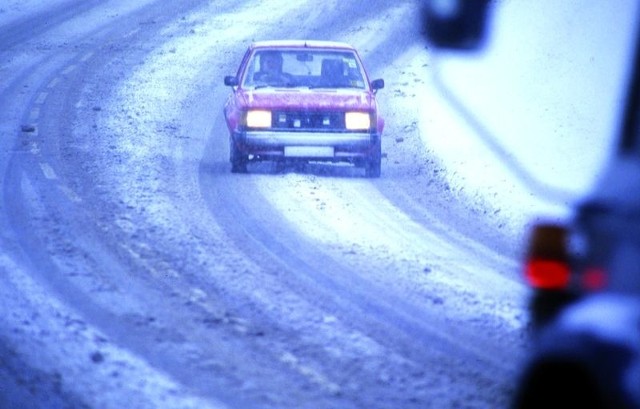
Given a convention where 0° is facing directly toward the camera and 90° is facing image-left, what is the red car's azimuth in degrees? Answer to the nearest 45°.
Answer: approximately 0°

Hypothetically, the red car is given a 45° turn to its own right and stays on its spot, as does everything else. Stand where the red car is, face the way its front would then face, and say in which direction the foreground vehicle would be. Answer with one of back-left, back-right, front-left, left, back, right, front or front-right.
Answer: front-left
